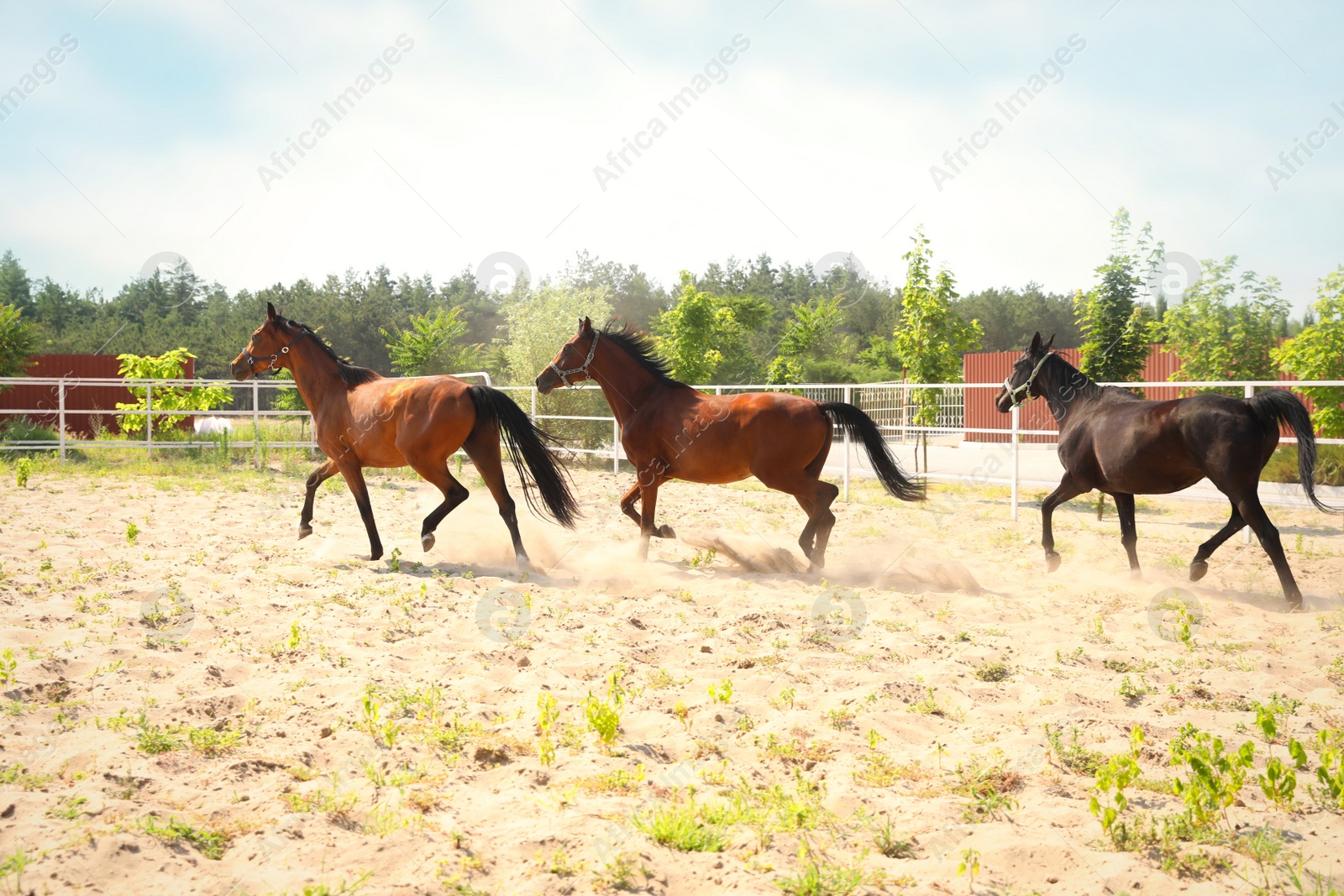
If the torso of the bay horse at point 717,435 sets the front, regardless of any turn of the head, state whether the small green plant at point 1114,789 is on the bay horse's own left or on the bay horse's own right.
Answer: on the bay horse's own left

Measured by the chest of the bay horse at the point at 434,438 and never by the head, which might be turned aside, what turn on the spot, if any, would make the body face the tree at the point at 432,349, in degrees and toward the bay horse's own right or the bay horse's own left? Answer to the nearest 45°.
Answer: approximately 90° to the bay horse's own right

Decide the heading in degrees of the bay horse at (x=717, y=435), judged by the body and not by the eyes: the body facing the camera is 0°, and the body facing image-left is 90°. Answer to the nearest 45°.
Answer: approximately 90°

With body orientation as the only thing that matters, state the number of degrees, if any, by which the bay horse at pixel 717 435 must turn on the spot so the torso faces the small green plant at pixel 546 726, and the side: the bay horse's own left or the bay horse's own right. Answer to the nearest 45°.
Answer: approximately 90° to the bay horse's own left

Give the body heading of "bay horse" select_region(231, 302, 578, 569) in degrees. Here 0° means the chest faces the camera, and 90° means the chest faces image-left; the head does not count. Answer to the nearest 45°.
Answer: approximately 90°

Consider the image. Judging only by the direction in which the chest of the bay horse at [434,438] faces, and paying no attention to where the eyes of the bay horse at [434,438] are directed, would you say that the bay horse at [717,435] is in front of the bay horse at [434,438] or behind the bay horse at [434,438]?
behind

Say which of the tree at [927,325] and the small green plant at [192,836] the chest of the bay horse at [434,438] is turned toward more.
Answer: the small green plant

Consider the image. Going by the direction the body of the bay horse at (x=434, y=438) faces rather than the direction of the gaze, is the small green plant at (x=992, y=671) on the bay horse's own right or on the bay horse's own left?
on the bay horse's own left

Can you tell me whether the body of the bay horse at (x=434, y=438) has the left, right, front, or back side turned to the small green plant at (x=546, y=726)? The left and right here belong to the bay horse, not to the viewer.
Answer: left

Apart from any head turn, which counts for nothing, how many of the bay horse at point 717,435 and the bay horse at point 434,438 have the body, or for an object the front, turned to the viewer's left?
2

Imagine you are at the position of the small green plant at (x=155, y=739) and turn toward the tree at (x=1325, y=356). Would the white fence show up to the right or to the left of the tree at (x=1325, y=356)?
left

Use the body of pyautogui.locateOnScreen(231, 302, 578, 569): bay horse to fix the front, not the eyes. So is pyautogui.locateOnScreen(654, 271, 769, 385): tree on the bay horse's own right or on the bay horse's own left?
on the bay horse's own right
